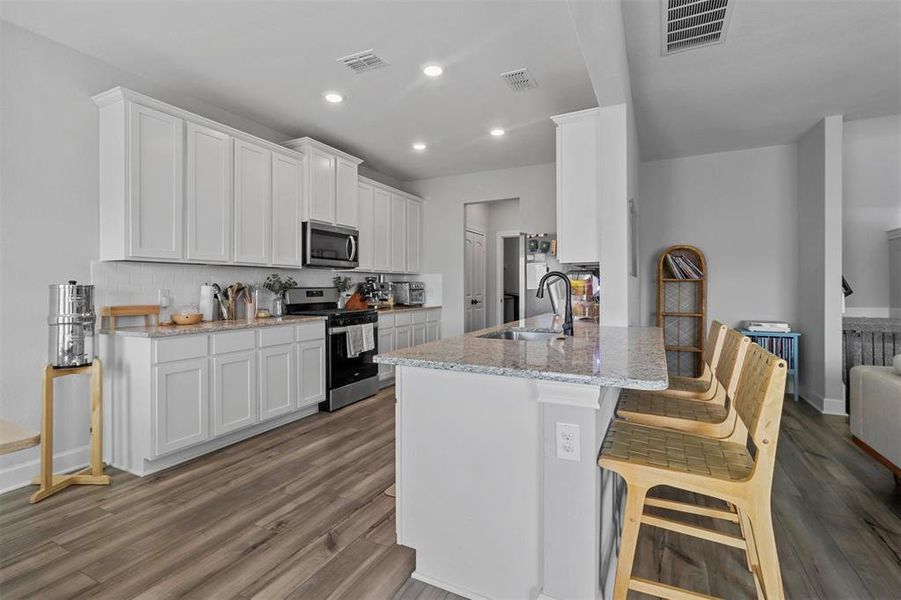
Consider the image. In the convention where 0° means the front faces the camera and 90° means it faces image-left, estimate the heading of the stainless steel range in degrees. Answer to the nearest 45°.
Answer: approximately 315°

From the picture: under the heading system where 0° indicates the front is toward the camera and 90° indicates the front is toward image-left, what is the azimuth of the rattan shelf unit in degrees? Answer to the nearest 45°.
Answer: approximately 0°

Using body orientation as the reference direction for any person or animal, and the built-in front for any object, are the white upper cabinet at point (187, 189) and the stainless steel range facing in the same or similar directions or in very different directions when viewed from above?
same or similar directions

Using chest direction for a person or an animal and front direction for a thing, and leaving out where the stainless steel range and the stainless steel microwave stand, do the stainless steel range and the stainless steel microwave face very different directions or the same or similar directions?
same or similar directions

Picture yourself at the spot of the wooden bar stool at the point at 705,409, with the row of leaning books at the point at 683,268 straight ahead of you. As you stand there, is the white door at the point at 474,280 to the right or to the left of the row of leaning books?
left

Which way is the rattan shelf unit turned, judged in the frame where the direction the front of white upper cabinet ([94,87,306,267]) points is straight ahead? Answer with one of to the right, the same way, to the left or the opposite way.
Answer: to the right

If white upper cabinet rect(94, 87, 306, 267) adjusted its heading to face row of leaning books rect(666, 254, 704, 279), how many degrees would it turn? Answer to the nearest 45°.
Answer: approximately 45° to its left

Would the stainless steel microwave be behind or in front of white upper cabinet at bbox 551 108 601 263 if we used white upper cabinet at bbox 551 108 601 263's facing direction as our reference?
in front

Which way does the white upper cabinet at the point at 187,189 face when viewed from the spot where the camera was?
facing the viewer and to the right of the viewer

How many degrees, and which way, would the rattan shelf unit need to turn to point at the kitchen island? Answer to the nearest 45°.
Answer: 0° — it already faces it

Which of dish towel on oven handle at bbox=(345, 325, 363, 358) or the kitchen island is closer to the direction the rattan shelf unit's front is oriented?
the kitchen island

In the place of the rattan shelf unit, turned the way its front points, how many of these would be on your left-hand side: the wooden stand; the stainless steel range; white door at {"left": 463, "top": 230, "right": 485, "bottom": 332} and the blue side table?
1
